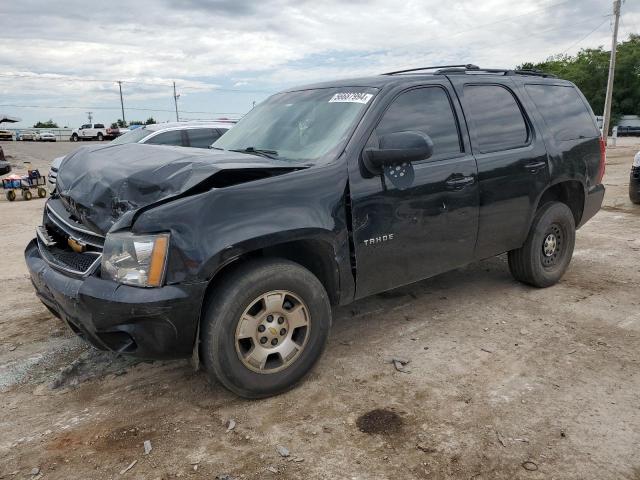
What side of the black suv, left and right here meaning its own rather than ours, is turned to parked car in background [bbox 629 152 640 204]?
back

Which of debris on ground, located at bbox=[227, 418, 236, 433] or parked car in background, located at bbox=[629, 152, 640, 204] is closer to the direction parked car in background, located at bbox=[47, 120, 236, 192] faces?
the debris on ground

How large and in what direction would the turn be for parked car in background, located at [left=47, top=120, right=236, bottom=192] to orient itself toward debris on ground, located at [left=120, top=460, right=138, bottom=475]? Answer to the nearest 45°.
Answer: approximately 45° to its left

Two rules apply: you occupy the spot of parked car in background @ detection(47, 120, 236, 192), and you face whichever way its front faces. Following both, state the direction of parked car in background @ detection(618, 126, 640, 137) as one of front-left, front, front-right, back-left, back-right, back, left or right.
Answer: back

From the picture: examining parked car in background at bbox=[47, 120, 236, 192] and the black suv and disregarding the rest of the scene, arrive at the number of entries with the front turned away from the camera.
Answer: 0

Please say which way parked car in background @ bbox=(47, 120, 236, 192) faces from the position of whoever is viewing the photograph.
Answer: facing the viewer and to the left of the viewer

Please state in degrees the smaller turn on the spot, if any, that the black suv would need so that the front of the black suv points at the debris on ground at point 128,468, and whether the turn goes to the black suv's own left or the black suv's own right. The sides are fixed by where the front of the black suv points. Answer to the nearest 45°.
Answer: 0° — it already faces it
